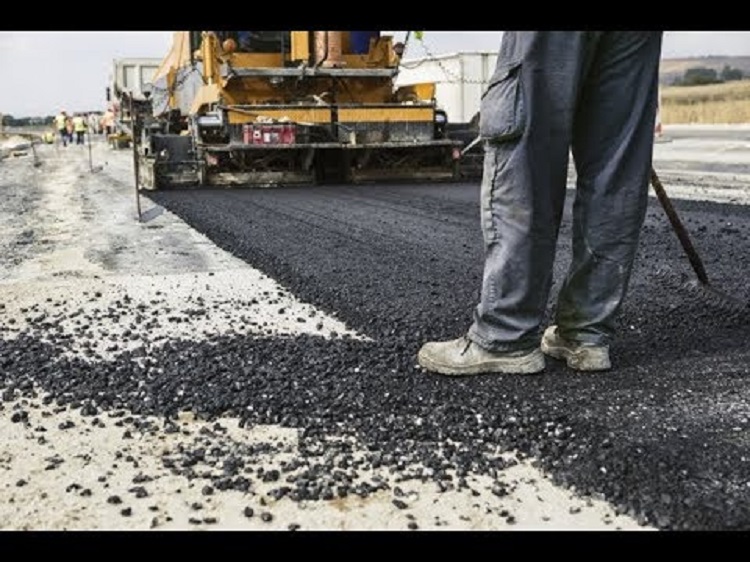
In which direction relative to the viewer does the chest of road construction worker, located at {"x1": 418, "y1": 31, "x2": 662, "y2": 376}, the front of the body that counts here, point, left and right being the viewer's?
facing away from the viewer and to the left of the viewer

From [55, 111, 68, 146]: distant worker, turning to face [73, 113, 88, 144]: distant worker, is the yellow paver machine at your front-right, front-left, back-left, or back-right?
front-right

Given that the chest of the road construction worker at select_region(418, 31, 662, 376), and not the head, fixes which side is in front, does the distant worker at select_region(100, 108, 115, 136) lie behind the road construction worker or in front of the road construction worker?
in front

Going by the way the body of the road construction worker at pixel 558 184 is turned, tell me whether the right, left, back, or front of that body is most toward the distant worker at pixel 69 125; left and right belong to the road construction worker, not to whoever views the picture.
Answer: front

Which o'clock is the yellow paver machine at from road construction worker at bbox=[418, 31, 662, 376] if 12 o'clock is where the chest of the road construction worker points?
The yellow paver machine is roughly at 1 o'clock from the road construction worker.

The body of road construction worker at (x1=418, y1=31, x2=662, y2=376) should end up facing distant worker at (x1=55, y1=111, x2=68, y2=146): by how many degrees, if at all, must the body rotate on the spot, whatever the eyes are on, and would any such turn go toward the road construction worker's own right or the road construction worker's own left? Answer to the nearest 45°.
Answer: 0° — they already face them

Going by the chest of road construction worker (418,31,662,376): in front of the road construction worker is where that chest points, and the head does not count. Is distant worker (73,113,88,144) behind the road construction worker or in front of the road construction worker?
in front
